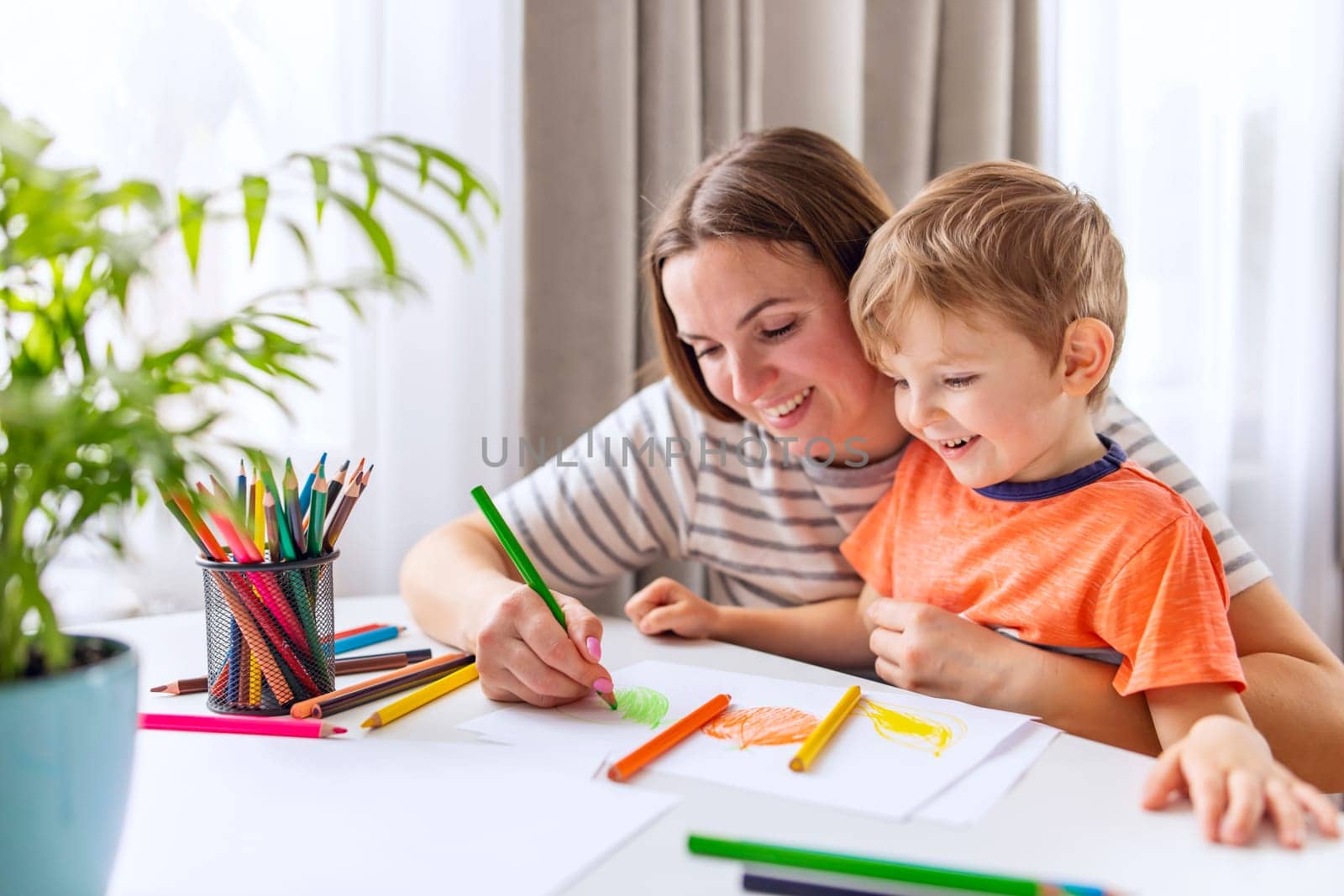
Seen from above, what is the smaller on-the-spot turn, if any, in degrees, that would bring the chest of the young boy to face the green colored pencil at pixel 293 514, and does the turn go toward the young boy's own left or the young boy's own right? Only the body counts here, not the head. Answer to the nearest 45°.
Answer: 0° — they already face it

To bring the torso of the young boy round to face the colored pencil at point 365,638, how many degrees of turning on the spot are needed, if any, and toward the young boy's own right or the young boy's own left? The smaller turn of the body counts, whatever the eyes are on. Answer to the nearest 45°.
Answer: approximately 45° to the young boy's own right

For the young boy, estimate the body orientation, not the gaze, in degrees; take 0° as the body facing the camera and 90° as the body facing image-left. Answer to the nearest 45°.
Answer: approximately 45°

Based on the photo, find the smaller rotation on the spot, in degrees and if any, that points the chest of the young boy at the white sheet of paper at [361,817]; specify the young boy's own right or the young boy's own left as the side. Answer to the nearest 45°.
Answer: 0° — they already face it
